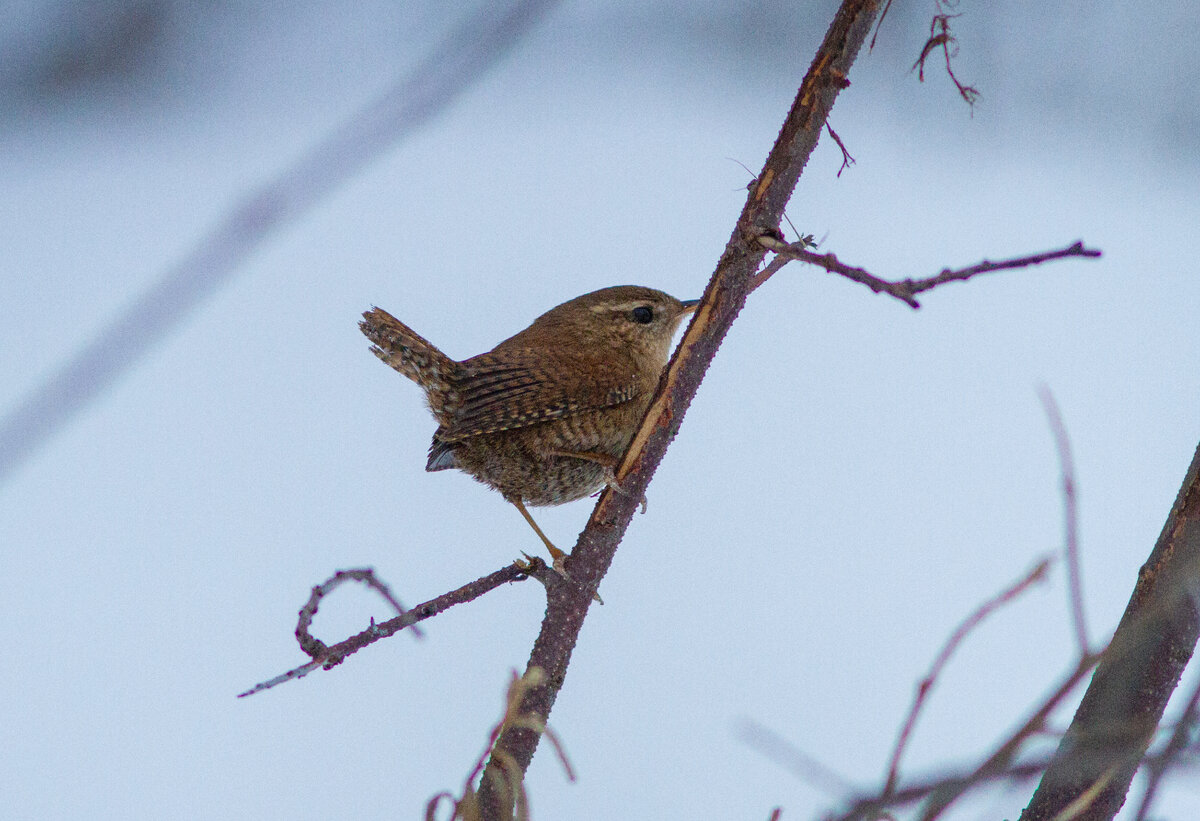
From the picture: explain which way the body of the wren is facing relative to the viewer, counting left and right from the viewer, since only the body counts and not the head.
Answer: facing to the right of the viewer

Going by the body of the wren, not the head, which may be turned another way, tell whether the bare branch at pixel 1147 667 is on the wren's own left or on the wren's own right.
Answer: on the wren's own right

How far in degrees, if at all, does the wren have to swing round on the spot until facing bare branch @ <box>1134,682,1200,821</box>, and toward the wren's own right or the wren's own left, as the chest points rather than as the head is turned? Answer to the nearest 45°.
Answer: approximately 90° to the wren's own right
